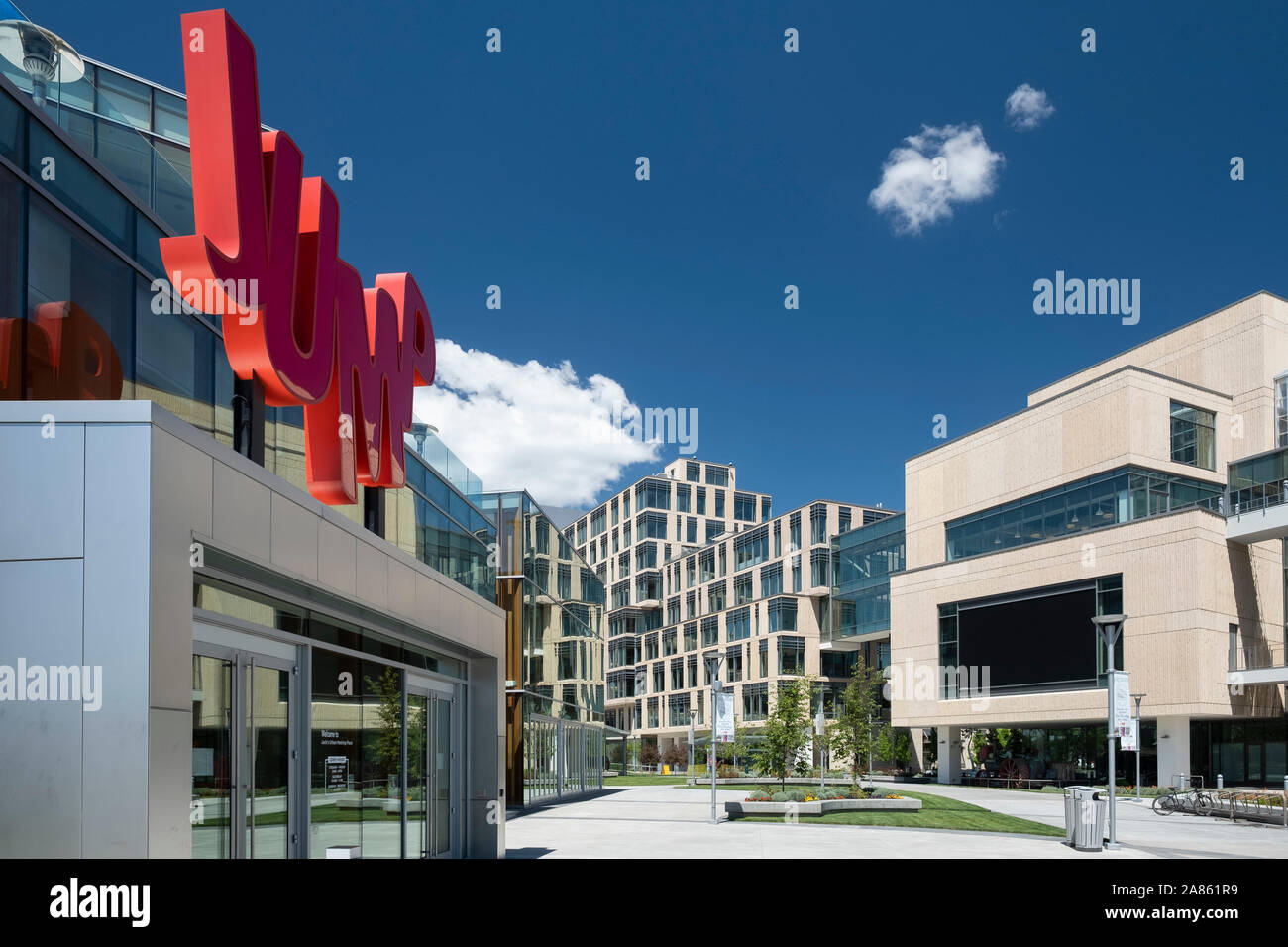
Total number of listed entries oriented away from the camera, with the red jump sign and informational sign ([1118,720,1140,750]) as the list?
0

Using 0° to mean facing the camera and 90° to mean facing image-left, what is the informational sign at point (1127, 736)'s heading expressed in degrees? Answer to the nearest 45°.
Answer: approximately 0°

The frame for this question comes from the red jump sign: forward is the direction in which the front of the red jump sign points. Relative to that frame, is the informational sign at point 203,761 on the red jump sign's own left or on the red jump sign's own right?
on the red jump sign's own right

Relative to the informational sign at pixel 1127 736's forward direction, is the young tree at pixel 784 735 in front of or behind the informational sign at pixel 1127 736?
behind

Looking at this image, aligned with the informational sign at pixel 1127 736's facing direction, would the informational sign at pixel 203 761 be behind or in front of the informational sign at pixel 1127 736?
in front

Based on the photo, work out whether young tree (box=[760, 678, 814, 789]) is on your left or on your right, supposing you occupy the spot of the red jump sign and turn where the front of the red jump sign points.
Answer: on your left

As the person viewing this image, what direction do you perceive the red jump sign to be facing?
facing the viewer and to the right of the viewer
